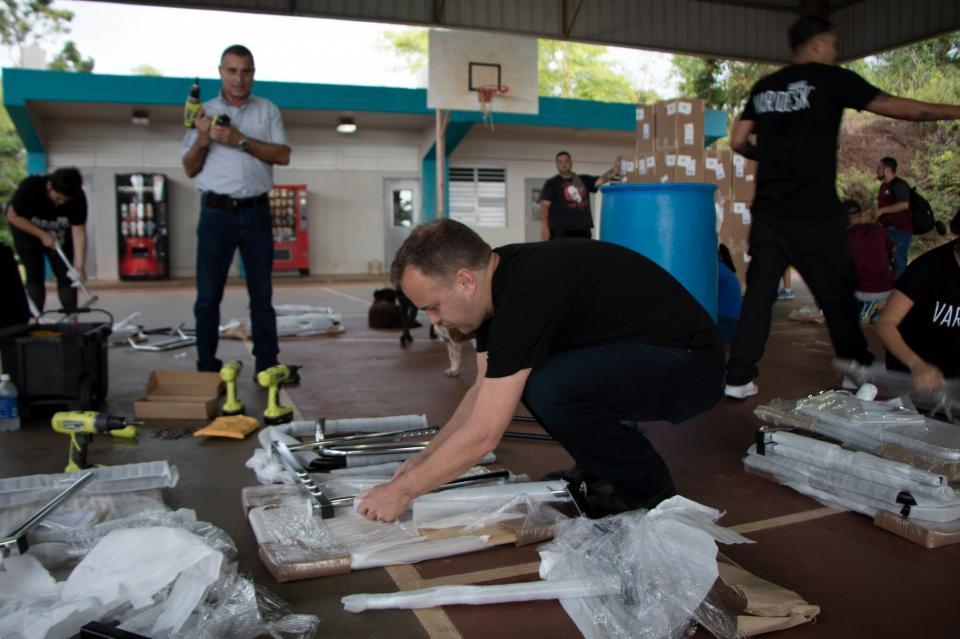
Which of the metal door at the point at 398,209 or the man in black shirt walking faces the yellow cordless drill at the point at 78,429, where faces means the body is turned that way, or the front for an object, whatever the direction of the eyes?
the metal door

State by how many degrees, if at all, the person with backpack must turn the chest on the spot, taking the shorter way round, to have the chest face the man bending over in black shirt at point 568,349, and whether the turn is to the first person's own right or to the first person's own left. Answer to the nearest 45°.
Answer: approximately 90° to the first person's own left

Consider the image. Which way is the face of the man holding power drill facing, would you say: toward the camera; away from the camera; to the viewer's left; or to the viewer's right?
toward the camera

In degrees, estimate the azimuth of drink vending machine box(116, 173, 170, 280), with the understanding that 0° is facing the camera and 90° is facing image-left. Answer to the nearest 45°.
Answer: approximately 0°

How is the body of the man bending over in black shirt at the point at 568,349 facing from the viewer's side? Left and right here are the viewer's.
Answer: facing to the left of the viewer

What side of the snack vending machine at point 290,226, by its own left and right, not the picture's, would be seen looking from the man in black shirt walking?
front

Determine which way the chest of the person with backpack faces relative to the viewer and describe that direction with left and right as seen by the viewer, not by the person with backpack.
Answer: facing to the left of the viewer

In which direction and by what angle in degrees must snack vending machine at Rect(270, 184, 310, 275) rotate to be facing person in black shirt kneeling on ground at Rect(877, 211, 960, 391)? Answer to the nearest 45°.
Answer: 0° — it already faces them

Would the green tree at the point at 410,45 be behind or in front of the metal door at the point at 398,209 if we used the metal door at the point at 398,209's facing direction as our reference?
behind

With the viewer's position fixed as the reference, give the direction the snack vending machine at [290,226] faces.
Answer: facing the viewer
